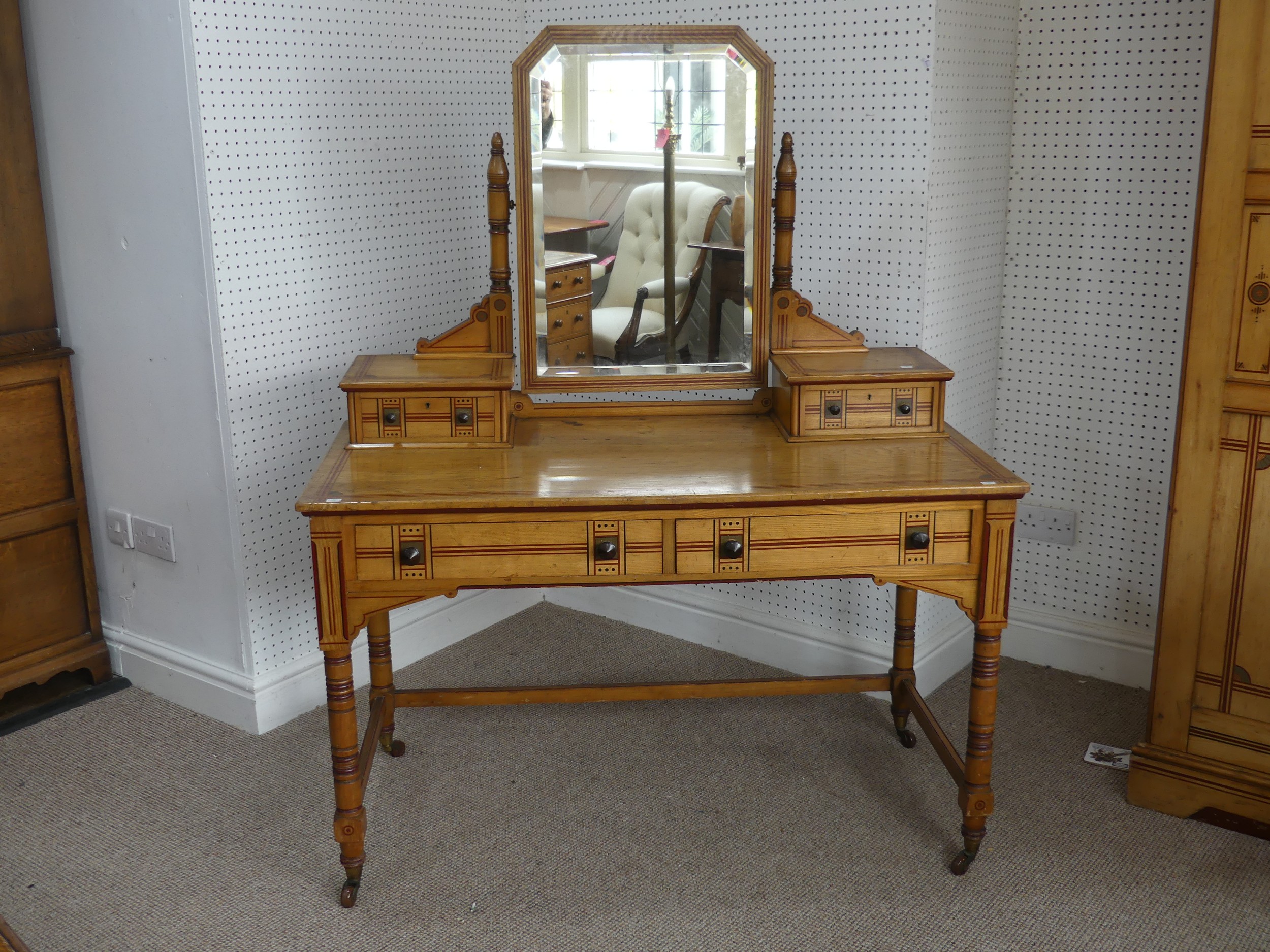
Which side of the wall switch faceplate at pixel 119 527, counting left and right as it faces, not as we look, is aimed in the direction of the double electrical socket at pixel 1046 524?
left

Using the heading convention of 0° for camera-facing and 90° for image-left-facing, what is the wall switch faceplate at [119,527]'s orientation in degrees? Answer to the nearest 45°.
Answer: approximately 45°

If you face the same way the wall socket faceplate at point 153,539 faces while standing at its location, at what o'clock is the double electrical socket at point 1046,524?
The double electrical socket is roughly at 8 o'clock from the wall socket faceplate.

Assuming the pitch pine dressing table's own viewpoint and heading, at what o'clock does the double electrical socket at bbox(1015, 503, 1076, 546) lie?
The double electrical socket is roughly at 8 o'clock from the pitch pine dressing table.

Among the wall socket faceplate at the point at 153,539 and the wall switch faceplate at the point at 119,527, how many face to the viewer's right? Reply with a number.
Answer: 0

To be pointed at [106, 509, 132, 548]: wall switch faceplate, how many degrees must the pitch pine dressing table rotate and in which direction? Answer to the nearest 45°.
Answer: approximately 90° to its right

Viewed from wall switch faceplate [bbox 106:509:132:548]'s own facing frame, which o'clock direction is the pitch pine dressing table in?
The pitch pine dressing table is roughly at 9 o'clock from the wall switch faceplate.

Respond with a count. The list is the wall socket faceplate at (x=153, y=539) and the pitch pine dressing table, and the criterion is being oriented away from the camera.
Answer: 0

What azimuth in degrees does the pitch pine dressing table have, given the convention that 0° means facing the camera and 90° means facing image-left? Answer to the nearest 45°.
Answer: approximately 0°

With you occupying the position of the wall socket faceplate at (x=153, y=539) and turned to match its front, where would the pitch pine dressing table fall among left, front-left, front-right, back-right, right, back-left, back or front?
left
